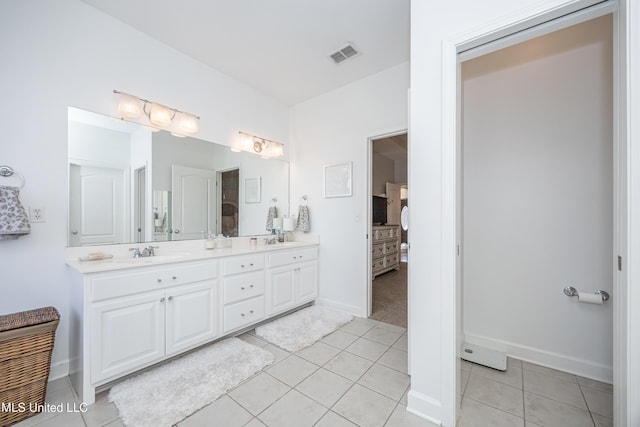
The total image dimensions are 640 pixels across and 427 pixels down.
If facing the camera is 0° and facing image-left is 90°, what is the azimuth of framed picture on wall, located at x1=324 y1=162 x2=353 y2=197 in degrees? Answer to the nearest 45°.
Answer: approximately 45°

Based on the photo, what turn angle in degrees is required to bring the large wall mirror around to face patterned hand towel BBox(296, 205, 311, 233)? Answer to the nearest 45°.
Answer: approximately 45° to its left

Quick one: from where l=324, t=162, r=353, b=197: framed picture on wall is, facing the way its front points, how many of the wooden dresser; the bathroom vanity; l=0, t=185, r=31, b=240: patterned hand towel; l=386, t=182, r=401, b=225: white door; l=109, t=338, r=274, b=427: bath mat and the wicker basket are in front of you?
4

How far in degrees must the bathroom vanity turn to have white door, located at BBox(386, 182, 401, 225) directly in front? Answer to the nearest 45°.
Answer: approximately 90° to its left
